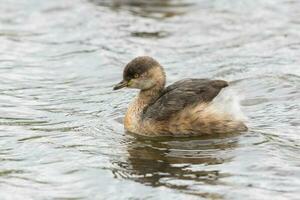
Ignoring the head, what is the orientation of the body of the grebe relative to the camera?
to the viewer's left
